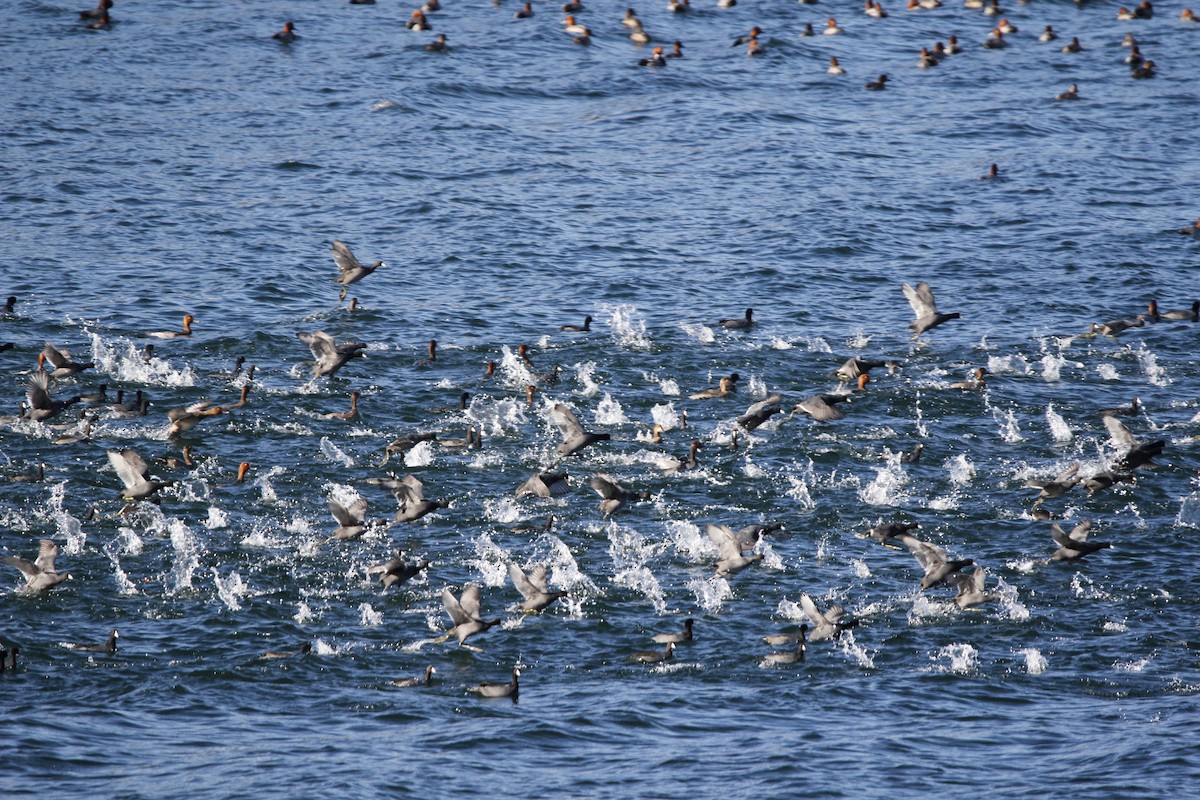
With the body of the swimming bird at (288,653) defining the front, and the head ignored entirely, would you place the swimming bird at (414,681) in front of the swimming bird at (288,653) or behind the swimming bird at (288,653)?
in front

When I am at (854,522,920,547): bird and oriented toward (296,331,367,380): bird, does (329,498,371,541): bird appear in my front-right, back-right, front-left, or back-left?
front-left

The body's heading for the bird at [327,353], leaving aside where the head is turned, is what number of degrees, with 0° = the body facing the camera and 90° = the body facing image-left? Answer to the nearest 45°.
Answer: approximately 270°

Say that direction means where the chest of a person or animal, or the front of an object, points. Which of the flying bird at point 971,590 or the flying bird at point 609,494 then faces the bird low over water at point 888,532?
the flying bird at point 609,494

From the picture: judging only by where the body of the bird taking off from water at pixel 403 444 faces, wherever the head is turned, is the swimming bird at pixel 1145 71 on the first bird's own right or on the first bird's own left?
on the first bird's own left

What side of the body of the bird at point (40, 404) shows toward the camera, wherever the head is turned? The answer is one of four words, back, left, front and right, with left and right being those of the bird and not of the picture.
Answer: right

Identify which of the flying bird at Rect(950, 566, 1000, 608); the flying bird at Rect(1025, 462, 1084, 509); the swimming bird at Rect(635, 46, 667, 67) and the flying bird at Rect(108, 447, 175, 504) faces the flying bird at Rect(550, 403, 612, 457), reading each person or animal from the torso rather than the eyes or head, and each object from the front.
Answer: the flying bird at Rect(108, 447, 175, 504)

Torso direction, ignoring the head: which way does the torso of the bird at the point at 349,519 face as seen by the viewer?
to the viewer's right

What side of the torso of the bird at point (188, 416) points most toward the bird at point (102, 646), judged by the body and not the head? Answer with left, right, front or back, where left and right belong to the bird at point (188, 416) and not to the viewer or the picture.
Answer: right

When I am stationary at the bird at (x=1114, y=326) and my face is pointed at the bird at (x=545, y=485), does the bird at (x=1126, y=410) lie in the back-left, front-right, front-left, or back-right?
front-left

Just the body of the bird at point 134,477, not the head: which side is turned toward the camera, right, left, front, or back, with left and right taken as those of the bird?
right

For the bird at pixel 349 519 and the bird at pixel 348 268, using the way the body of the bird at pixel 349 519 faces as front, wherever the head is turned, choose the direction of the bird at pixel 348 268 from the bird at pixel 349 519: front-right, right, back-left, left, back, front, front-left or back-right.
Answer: left

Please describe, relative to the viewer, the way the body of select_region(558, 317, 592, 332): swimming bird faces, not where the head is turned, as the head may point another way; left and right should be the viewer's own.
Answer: facing to the right of the viewer

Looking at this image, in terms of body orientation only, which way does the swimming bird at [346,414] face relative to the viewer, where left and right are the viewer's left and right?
facing to the right of the viewer
